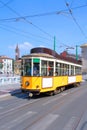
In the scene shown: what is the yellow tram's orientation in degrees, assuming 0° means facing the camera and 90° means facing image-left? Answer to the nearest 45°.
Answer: approximately 45°
